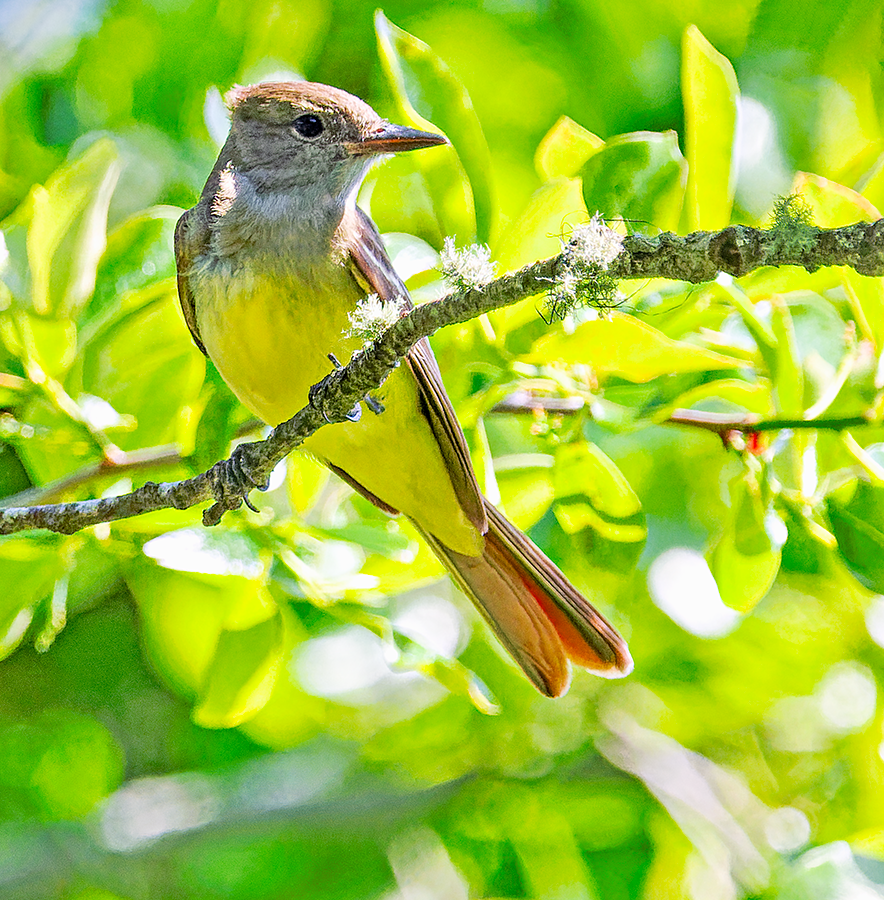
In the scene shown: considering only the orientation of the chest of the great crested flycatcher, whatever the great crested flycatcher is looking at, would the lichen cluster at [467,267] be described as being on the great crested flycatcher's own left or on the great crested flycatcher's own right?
on the great crested flycatcher's own left

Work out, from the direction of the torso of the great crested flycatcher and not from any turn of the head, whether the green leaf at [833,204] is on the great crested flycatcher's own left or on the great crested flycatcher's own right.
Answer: on the great crested flycatcher's own left

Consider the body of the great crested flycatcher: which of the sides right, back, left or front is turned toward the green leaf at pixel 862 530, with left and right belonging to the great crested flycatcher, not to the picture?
left

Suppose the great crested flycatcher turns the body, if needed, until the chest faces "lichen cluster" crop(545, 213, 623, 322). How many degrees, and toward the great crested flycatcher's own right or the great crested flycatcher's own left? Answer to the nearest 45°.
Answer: approximately 45° to the great crested flycatcher's own left

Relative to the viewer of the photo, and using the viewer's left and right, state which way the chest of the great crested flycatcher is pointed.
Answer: facing the viewer and to the left of the viewer
